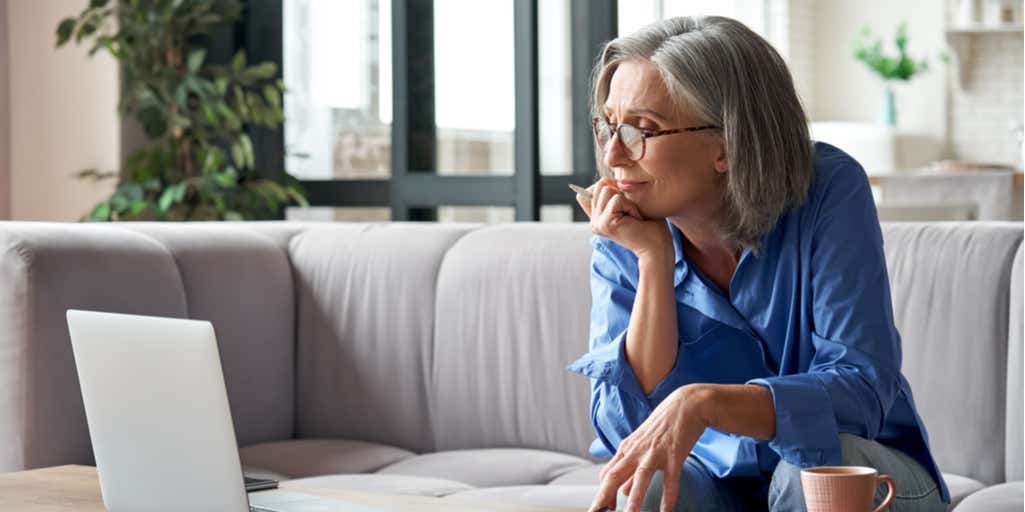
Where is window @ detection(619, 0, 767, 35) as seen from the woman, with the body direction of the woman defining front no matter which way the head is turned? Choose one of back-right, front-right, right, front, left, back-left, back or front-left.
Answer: back-right

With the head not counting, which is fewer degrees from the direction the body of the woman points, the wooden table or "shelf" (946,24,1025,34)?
the wooden table

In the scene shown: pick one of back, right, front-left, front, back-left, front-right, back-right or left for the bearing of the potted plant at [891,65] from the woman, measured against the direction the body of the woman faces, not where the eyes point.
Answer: back-right

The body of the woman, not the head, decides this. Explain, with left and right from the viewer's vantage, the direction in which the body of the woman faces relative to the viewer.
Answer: facing the viewer and to the left of the viewer

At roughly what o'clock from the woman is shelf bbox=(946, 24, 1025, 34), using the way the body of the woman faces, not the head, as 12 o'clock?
The shelf is roughly at 5 o'clock from the woman.

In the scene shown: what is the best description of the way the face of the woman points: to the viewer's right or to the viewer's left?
to the viewer's left

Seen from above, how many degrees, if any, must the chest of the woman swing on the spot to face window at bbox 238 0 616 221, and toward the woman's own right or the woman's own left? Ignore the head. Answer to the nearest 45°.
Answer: approximately 135° to the woman's own right

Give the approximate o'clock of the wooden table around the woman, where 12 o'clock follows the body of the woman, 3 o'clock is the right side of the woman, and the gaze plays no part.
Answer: The wooden table is roughly at 1 o'clock from the woman.

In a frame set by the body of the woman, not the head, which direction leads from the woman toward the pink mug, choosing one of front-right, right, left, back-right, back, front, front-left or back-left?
front-left

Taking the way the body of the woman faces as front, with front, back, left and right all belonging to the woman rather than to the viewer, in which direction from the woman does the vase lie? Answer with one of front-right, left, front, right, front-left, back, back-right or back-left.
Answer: back-right
